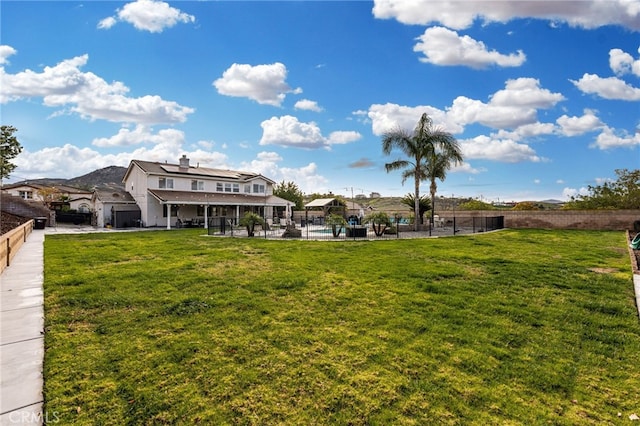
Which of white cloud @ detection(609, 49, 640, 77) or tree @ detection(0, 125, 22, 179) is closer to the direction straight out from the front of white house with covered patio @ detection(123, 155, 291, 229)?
the white cloud

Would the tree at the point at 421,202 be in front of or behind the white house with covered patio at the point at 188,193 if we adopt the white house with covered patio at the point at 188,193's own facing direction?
in front
